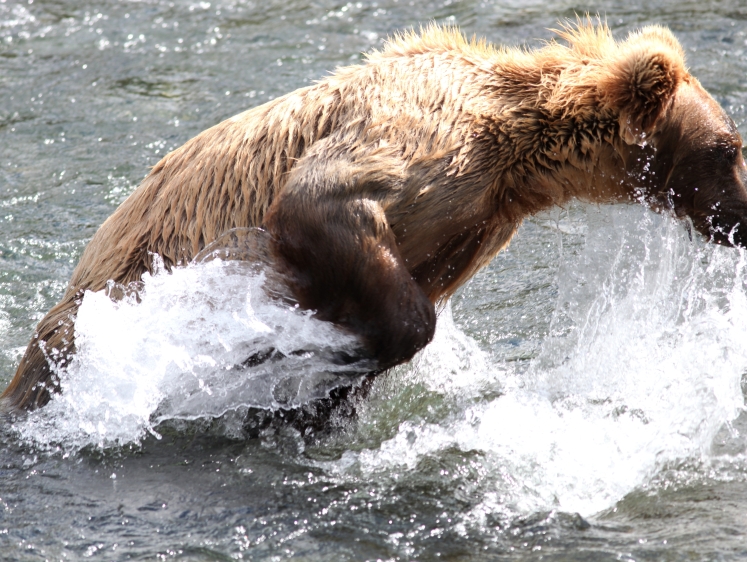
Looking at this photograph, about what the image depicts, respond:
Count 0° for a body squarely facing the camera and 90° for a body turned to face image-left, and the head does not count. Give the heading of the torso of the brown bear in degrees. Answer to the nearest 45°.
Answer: approximately 270°

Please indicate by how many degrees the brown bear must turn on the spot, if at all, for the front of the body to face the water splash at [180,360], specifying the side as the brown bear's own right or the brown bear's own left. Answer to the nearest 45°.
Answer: approximately 180°
